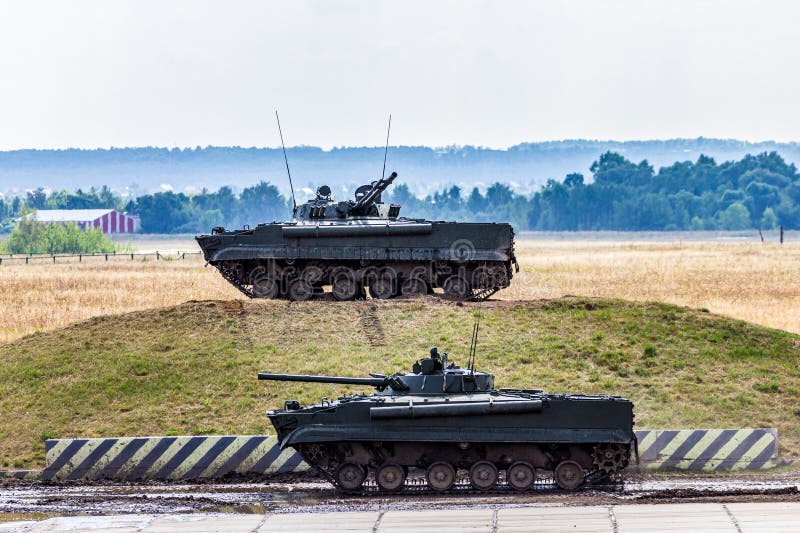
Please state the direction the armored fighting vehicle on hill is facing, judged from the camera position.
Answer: facing to the left of the viewer

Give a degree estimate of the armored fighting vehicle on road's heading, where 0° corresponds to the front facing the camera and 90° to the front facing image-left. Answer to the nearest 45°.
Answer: approximately 90°

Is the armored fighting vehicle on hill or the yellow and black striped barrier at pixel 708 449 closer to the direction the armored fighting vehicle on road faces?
the armored fighting vehicle on hill

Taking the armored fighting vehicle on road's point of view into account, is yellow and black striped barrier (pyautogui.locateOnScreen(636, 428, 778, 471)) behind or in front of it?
behind
